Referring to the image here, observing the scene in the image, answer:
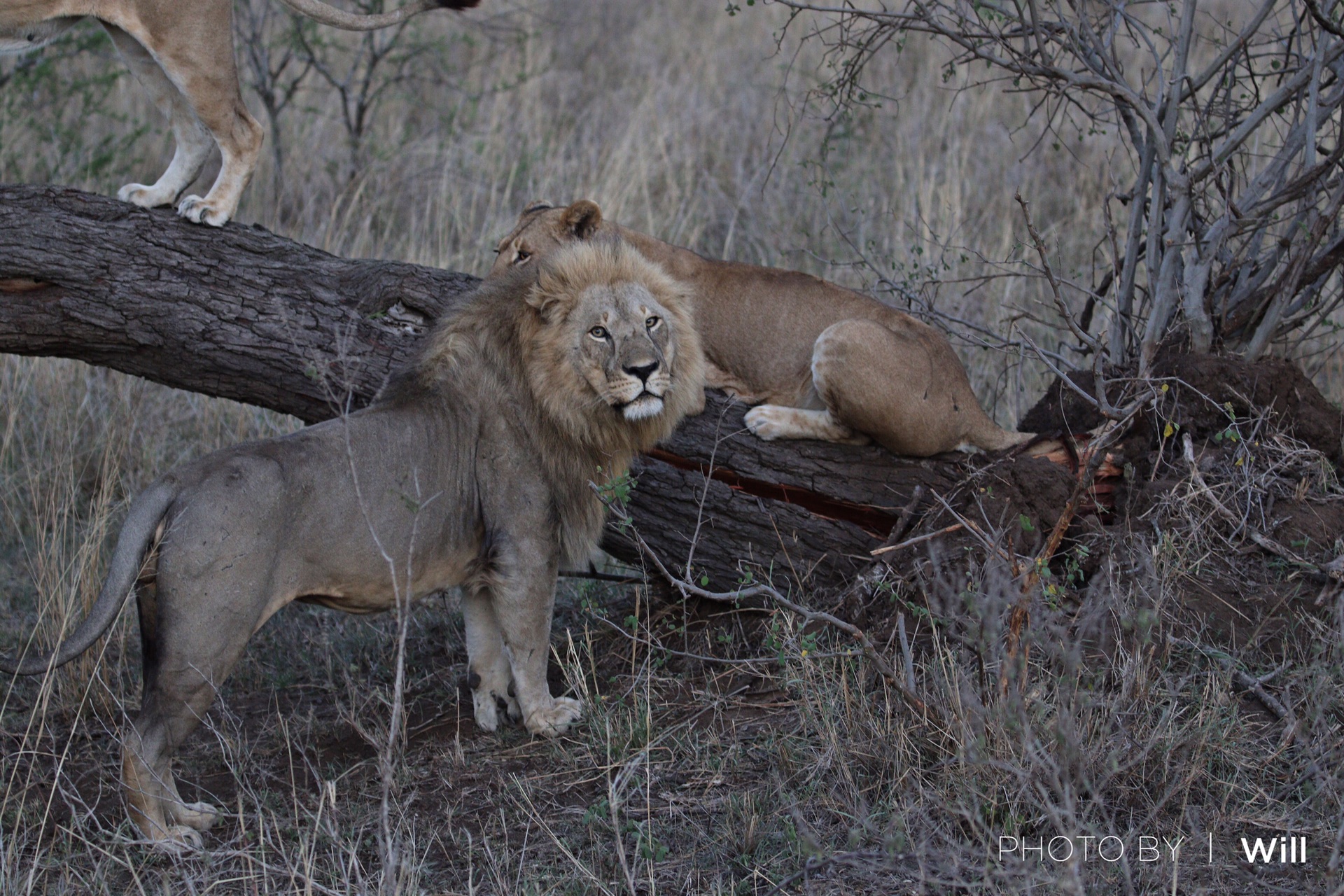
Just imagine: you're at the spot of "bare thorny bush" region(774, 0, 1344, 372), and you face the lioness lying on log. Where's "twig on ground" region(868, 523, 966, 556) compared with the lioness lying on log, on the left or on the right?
left

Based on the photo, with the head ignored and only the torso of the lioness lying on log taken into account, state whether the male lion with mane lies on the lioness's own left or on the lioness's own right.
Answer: on the lioness's own left

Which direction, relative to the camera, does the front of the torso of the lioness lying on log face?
to the viewer's left

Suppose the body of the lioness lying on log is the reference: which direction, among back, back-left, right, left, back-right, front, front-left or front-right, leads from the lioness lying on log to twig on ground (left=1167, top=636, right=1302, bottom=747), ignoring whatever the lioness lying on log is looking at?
back-left

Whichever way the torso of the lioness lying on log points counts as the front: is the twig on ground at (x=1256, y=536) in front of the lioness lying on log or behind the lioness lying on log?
behind
